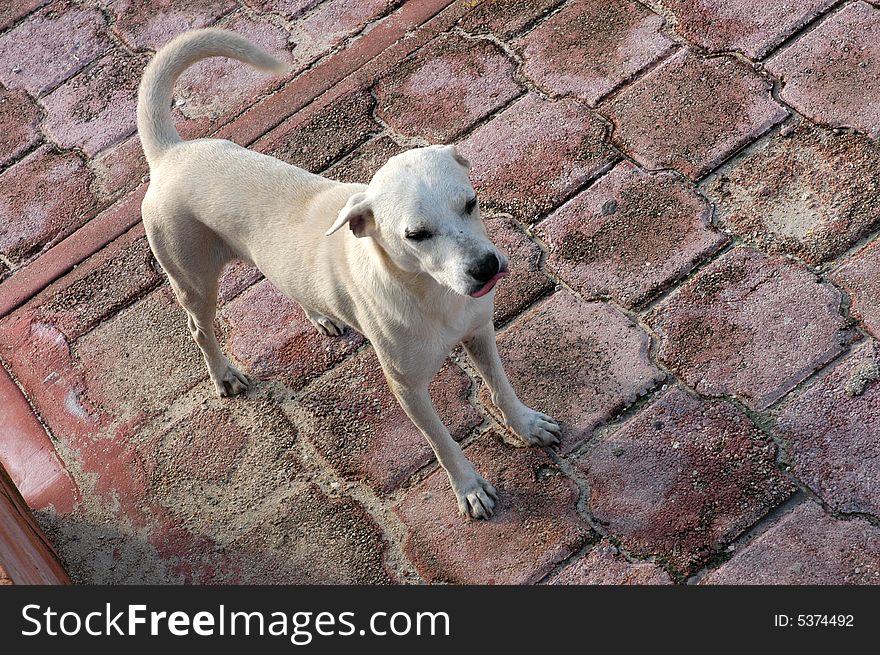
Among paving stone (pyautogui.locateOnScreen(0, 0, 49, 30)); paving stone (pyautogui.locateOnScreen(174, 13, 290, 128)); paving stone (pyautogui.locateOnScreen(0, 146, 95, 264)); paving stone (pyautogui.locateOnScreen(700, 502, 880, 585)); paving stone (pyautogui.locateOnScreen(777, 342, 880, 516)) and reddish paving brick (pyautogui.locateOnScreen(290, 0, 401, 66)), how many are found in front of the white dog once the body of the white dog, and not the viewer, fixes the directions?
2

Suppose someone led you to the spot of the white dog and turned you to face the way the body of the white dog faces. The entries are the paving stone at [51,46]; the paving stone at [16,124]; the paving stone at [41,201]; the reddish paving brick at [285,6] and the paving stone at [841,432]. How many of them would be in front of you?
1

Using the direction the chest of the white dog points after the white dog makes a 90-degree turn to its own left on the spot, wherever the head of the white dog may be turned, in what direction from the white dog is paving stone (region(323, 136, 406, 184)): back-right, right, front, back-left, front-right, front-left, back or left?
front-left

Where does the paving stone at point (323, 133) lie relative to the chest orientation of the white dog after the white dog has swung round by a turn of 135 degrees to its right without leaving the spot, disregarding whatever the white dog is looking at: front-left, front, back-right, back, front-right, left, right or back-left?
right

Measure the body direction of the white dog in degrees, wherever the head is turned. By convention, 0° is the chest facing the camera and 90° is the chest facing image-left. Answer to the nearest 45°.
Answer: approximately 315°

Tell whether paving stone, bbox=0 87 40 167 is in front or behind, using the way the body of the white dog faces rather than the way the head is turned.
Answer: behind

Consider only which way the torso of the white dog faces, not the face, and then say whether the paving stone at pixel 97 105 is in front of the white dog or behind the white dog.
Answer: behind

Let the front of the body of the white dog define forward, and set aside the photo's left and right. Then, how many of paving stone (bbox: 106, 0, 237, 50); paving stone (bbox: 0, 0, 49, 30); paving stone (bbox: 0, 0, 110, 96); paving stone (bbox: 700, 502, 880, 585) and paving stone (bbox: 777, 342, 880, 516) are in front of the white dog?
2

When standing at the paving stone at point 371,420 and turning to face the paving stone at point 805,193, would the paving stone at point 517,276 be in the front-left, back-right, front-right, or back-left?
front-left

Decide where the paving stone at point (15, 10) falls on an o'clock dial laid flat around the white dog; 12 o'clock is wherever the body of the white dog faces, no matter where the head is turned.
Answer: The paving stone is roughly at 7 o'clock from the white dog.

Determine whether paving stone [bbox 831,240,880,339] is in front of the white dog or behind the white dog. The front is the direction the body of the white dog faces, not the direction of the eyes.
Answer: in front

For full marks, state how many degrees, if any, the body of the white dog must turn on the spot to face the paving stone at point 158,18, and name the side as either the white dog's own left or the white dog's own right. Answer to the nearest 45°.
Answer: approximately 135° to the white dog's own left

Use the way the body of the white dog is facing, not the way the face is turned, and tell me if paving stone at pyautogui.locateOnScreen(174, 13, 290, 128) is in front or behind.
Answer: behind

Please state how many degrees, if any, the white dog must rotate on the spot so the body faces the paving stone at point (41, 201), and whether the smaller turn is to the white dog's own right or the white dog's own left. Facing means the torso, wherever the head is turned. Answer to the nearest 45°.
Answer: approximately 180°

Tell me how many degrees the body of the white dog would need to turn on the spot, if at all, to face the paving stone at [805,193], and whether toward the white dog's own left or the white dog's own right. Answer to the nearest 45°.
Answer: approximately 45° to the white dog's own left
